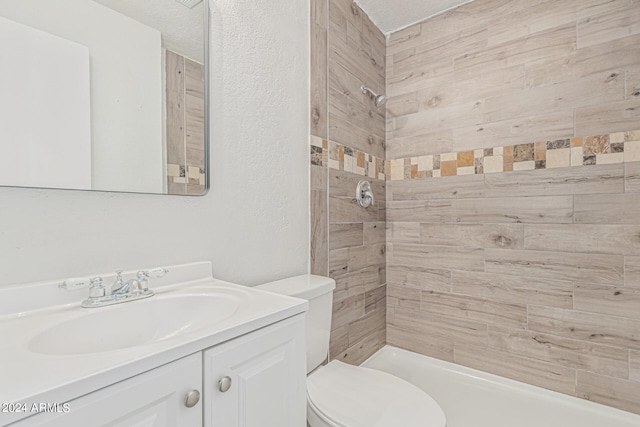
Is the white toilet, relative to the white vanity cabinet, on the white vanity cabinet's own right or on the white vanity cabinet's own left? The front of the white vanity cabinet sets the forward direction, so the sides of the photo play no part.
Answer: on the white vanity cabinet's own left

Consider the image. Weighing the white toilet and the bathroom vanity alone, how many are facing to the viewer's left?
0

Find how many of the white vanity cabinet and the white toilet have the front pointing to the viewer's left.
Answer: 0

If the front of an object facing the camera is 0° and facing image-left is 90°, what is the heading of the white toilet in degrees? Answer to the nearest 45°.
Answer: approximately 315°

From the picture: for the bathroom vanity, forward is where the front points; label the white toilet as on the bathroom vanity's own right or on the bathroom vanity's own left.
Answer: on the bathroom vanity's own left

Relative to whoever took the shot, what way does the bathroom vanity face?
facing the viewer and to the right of the viewer

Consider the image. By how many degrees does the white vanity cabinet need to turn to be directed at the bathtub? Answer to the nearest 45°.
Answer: approximately 45° to its left

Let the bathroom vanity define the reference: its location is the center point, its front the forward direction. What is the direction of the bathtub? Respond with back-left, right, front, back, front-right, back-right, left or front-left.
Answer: front-left
